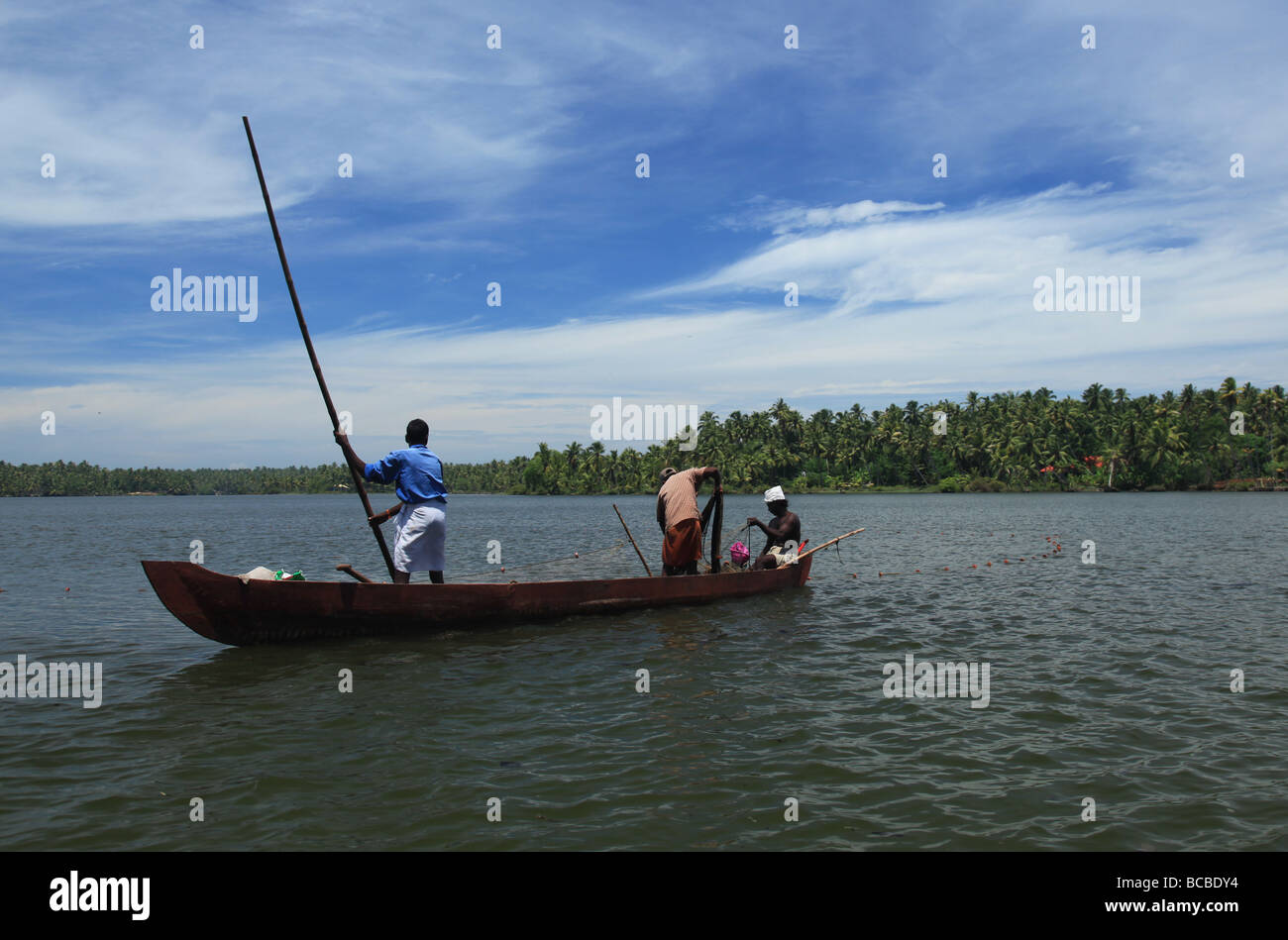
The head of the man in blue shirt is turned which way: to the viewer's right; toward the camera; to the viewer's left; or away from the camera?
away from the camera

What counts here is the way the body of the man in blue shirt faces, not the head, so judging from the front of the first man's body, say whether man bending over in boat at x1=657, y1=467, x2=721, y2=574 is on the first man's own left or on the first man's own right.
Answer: on the first man's own right

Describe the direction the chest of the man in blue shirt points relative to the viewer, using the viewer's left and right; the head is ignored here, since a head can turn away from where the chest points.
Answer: facing away from the viewer and to the left of the viewer
